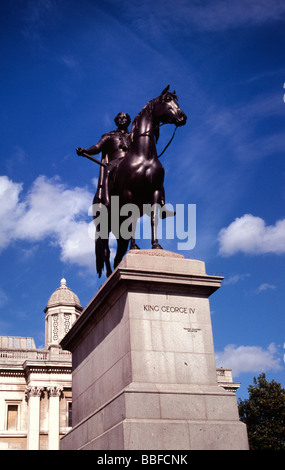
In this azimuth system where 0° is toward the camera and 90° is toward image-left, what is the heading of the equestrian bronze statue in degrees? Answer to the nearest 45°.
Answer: approximately 315°
